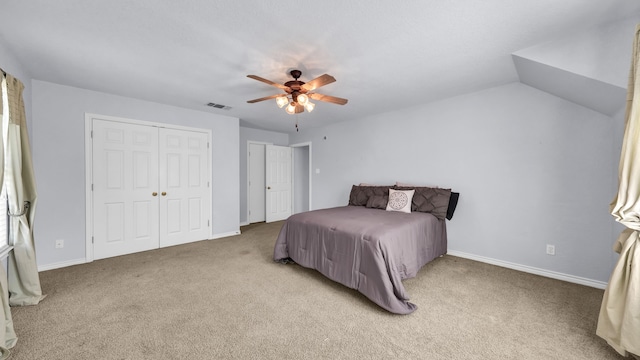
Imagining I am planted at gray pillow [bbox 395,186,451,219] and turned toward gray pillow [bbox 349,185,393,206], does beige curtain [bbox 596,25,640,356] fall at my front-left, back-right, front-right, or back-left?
back-left

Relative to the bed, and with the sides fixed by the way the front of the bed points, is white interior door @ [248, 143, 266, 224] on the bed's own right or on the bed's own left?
on the bed's own right

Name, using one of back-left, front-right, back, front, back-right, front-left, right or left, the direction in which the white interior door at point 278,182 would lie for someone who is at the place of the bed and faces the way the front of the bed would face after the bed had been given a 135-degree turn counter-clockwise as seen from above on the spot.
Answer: back-left

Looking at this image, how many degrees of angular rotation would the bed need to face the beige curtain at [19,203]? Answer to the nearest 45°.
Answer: approximately 45° to its right

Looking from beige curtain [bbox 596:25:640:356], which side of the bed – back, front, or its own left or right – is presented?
left

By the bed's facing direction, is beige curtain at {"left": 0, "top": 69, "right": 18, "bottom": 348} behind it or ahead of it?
ahead

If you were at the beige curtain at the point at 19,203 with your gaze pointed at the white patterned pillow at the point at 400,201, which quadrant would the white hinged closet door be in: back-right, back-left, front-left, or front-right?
front-left

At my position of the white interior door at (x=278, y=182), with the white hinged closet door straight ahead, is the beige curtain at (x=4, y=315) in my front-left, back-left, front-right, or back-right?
front-left

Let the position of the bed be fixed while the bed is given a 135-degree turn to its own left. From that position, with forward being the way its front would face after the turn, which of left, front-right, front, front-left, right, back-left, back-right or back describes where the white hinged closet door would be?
back

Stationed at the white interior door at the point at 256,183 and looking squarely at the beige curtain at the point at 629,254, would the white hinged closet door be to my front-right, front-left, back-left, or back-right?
front-right

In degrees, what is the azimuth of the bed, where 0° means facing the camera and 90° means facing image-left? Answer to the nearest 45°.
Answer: approximately 45°

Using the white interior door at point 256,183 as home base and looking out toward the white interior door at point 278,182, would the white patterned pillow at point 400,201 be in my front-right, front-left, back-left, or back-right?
front-right
